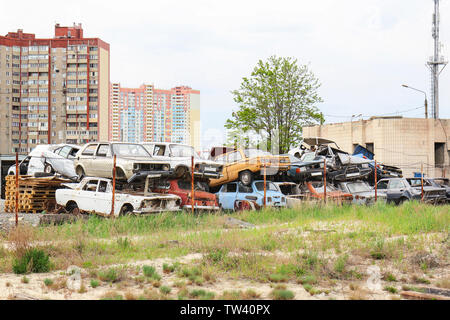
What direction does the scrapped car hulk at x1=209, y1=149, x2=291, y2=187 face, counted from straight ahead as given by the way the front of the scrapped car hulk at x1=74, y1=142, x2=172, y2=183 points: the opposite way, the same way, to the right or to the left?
the same way

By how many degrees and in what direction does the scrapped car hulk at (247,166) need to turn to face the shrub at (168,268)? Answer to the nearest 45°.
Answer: approximately 45° to its right

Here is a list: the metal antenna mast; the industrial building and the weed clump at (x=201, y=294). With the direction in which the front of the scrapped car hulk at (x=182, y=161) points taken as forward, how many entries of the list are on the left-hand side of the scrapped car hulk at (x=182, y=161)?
2

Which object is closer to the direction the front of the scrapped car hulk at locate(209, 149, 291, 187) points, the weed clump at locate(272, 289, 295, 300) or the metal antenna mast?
the weed clump

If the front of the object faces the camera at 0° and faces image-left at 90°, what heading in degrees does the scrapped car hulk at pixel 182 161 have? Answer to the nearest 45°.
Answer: approximately 315°

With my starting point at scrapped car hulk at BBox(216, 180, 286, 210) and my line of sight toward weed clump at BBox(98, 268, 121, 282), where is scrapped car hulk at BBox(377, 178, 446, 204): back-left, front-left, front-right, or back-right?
back-left

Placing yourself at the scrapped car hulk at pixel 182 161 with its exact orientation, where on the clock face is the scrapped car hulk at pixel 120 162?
the scrapped car hulk at pixel 120 162 is roughly at 4 o'clock from the scrapped car hulk at pixel 182 161.

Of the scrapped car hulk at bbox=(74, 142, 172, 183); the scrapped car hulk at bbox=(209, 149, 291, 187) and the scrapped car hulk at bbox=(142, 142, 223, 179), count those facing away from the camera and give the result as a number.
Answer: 0

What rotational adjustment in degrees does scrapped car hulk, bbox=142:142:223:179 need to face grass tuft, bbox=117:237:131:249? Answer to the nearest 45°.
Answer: approximately 45° to its right
